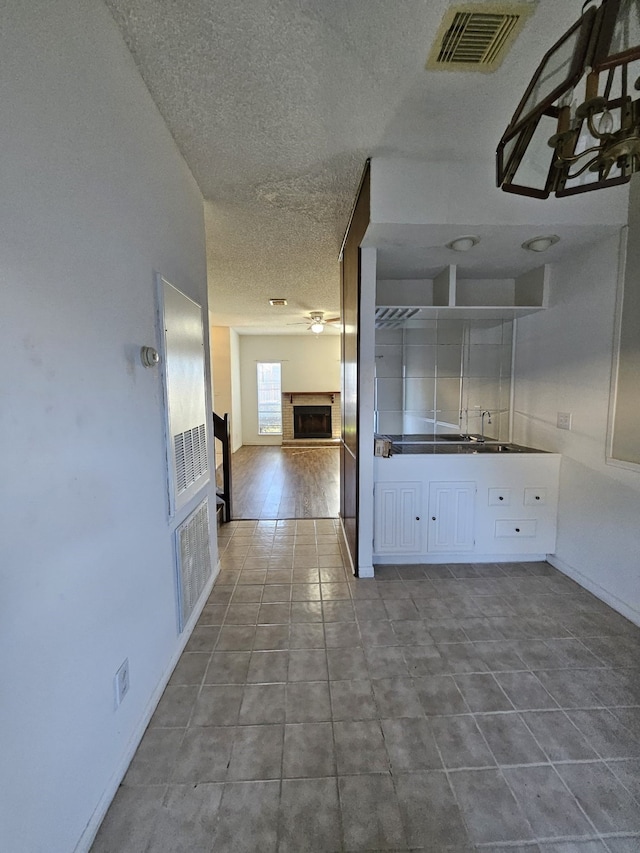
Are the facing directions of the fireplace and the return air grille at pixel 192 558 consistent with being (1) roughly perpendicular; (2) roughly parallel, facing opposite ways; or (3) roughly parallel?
roughly perpendicular

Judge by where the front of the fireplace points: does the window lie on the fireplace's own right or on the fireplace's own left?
on the fireplace's own right

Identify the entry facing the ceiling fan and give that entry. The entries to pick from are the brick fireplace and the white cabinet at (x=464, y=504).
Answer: the brick fireplace

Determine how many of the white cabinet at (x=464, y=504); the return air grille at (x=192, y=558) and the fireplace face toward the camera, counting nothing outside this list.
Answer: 2

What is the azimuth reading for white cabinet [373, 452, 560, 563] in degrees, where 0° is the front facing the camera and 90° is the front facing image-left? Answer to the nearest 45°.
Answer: approximately 0°

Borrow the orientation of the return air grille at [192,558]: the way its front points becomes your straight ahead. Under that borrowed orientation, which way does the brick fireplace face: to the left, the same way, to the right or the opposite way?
to the right

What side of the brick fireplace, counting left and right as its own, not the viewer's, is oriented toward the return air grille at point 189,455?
front

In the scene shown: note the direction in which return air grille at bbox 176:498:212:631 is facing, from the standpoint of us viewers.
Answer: facing to the right of the viewer

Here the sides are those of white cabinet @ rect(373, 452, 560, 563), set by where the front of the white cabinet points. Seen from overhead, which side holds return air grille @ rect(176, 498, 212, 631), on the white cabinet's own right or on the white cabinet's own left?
on the white cabinet's own right

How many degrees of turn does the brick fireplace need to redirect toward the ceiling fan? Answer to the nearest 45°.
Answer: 0° — it already faces it
